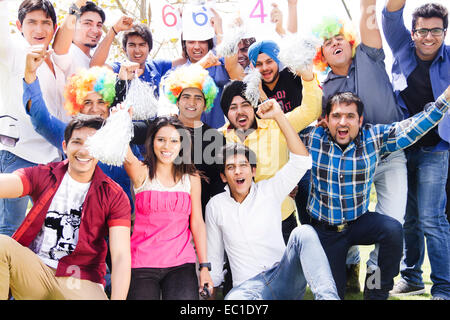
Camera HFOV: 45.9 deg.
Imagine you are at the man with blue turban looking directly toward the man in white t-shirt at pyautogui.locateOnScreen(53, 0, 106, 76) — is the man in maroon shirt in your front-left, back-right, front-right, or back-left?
front-left

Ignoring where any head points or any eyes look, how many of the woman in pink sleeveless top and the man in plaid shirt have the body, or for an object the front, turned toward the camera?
2

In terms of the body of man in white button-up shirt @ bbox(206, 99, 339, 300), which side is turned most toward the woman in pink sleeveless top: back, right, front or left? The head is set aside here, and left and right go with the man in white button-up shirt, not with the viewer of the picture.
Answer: right

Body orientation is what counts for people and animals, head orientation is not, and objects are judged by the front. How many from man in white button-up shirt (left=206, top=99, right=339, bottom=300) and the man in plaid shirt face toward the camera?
2

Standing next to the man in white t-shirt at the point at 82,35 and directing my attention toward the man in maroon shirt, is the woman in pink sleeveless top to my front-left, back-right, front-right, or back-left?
front-left

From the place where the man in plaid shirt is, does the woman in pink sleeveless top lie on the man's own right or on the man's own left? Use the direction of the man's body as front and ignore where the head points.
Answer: on the man's own right

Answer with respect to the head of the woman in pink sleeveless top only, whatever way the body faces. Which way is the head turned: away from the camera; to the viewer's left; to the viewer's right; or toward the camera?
toward the camera

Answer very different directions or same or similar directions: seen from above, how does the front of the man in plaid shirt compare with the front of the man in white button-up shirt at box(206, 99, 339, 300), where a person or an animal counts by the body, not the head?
same or similar directions

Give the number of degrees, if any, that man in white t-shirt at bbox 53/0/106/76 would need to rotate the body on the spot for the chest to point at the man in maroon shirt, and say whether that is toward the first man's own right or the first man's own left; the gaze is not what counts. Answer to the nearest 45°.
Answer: approximately 45° to the first man's own right

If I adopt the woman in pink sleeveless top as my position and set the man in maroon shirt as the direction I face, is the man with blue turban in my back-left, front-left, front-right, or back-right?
back-right

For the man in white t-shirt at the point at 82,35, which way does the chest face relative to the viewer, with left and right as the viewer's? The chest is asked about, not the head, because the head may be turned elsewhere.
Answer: facing the viewer and to the right of the viewer

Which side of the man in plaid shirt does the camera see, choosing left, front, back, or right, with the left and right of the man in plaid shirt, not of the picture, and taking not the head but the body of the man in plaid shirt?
front

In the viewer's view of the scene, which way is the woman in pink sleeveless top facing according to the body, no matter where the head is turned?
toward the camera

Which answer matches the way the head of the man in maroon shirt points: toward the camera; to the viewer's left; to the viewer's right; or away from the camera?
toward the camera

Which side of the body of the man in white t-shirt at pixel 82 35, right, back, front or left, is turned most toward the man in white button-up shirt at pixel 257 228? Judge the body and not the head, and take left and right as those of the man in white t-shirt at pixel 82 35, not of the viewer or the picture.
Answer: front

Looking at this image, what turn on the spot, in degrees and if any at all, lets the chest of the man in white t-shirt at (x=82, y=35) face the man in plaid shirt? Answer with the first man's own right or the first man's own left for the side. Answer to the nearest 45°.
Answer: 0° — they already face them
